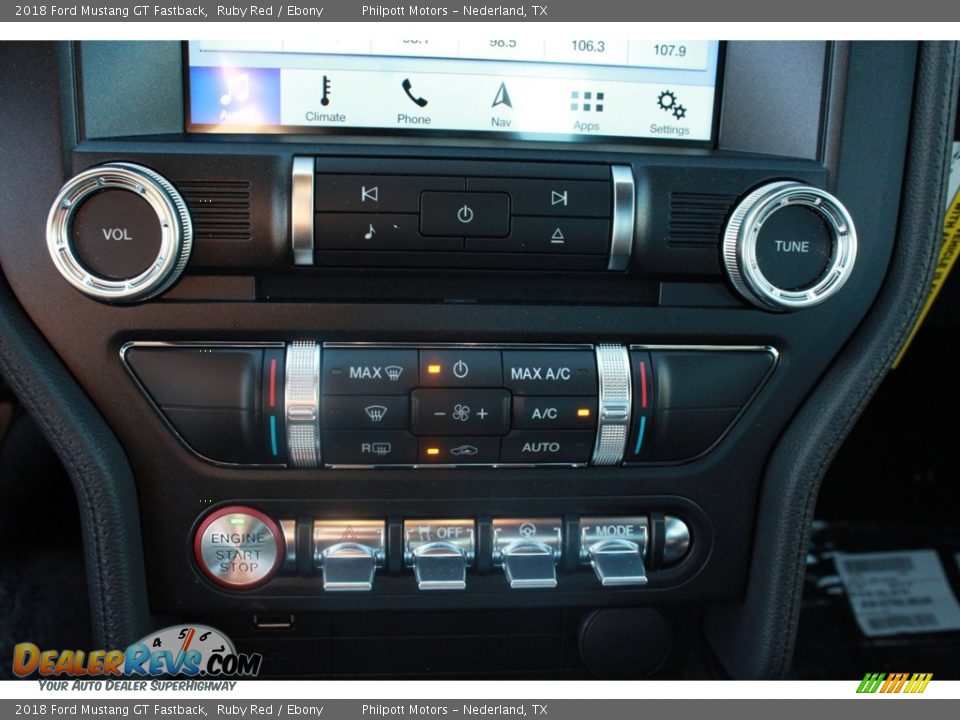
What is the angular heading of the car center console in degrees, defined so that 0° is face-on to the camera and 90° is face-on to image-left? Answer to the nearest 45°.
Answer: approximately 0°
